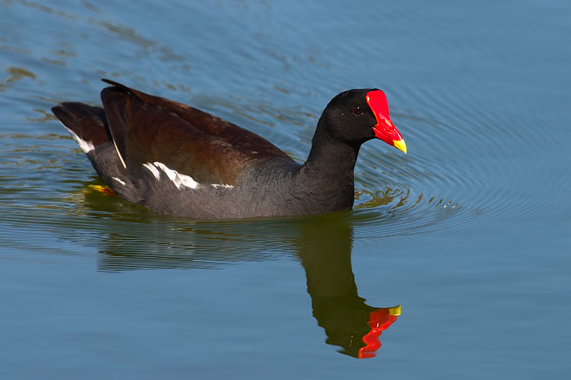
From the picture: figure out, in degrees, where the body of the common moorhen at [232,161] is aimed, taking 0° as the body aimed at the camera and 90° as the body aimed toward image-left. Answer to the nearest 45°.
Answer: approximately 270°
